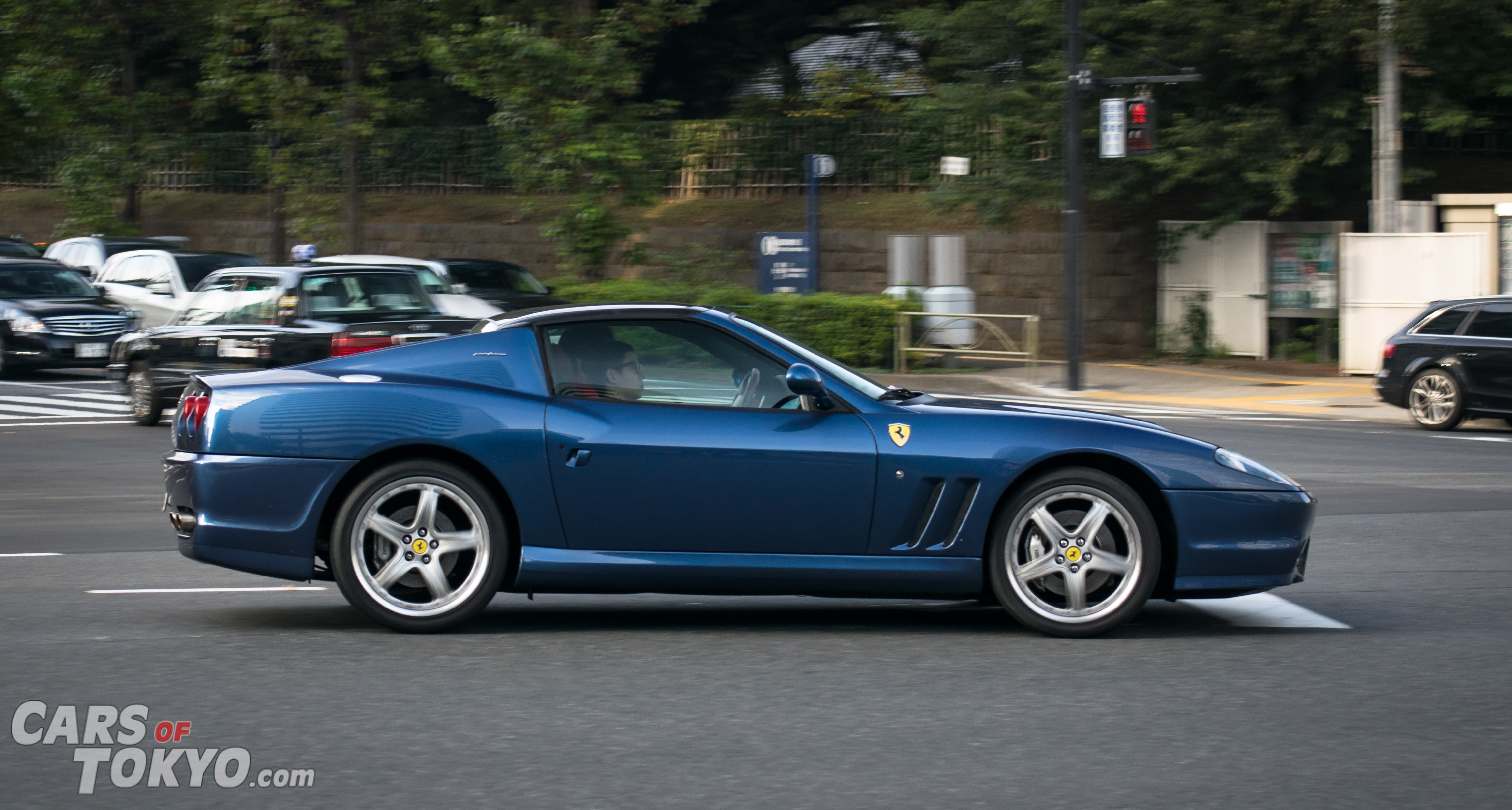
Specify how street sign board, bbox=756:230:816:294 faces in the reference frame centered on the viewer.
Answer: facing the viewer

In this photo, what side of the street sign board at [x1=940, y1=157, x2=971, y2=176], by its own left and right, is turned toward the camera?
front

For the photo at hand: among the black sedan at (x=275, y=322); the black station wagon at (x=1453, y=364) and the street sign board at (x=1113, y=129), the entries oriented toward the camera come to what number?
1

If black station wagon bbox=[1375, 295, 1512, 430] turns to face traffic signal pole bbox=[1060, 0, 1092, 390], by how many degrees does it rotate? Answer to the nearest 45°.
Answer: approximately 135° to its left

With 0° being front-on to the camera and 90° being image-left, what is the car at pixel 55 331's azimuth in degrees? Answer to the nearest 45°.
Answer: approximately 315°

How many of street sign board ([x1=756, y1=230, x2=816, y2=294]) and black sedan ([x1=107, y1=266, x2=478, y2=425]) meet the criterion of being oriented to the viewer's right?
0

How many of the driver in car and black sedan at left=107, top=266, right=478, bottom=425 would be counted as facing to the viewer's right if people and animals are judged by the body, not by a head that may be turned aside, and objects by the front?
1

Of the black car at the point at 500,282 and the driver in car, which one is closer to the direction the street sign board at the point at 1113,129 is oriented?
the driver in car

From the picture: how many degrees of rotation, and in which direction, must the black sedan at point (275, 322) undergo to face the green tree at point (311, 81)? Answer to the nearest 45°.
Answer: approximately 45° to its right

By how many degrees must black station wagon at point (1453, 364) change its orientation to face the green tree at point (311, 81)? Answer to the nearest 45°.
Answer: approximately 135° to its left

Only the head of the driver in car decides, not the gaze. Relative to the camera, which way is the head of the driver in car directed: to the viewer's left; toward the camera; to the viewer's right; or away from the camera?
to the viewer's right

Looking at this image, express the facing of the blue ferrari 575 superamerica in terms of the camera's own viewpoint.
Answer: facing to the right of the viewer

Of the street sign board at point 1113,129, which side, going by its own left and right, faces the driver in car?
front

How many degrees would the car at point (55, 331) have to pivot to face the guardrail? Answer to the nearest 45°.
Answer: approximately 45° to its left

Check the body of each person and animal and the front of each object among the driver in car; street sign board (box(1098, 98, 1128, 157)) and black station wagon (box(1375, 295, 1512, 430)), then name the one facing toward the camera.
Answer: the street sign board

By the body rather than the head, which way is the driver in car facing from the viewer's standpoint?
to the viewer's right

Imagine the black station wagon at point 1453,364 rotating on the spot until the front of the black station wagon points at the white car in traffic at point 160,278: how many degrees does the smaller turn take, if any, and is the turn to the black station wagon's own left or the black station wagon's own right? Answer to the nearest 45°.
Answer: approximately 180°

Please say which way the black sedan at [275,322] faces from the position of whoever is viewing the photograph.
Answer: facing away from the viewer and to the left of the viewer
